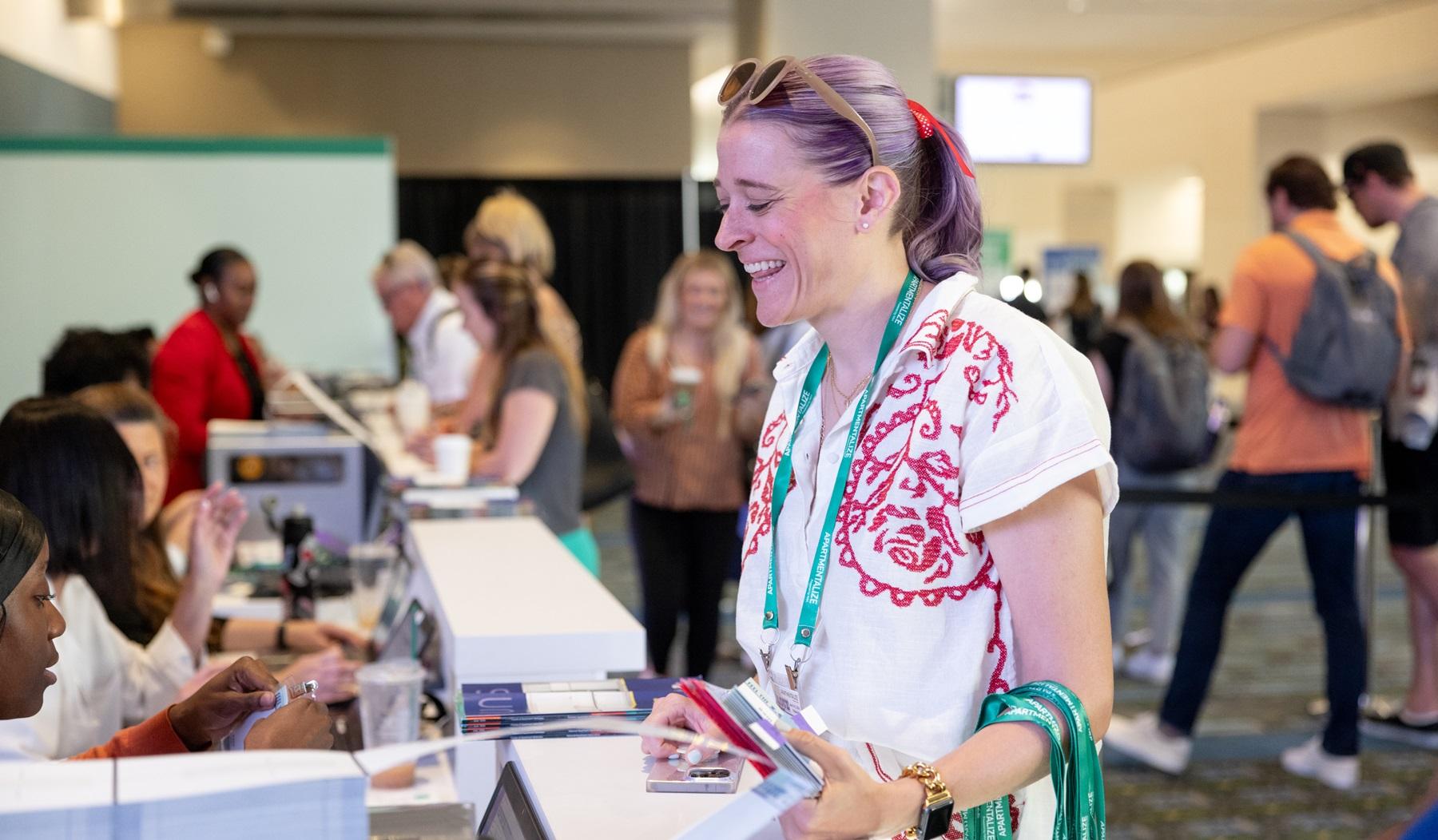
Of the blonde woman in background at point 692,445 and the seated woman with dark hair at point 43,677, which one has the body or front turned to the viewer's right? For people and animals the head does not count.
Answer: the seated woman with dark hair

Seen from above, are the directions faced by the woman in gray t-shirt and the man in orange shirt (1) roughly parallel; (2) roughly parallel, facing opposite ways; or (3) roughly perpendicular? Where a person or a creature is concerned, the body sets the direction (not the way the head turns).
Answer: roughly perpendicular

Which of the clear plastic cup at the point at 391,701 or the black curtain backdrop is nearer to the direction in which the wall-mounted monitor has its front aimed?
the clear plastic cup

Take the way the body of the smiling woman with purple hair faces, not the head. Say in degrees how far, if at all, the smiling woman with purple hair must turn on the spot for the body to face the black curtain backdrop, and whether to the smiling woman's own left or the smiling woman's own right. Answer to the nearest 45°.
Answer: approximately 135° to the smiling woman's own right

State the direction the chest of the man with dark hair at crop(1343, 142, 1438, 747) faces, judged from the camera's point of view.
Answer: to the viewer's left

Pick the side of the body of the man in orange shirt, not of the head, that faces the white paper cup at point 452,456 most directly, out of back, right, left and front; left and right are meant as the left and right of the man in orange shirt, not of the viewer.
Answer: left

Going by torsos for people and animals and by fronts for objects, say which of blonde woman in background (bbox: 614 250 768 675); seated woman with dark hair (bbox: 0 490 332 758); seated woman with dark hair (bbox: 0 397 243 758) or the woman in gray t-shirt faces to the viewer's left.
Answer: the woman in gray t-shirt

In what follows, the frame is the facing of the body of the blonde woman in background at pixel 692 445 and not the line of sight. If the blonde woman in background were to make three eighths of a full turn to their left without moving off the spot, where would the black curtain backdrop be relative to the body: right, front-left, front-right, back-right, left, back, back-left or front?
front-left

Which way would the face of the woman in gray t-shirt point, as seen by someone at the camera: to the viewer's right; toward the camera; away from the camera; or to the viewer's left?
to the viewer's left

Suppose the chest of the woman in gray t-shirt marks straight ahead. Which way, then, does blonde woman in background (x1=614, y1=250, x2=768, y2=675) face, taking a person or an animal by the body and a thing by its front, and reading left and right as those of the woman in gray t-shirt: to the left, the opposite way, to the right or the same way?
to the left

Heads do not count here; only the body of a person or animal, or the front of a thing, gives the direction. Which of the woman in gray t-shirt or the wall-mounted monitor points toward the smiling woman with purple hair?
the wall-mounted monitor

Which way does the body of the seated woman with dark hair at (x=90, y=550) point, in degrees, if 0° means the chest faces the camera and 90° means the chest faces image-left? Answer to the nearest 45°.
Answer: approximately 225°

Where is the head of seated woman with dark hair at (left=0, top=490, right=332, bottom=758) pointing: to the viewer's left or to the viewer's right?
to the viewer's right

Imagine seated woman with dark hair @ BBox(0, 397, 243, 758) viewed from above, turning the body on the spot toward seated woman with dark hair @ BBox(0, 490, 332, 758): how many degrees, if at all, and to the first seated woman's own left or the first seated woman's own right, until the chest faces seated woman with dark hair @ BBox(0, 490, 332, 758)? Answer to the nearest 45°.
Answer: approximately 135° to the first seated woman's own right

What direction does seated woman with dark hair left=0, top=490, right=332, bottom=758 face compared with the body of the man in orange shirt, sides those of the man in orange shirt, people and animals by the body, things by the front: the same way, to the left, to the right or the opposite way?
to the right

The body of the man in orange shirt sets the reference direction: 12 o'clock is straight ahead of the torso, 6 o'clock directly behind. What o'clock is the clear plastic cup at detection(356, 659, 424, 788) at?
The clear plastic cup is roughly at 8 o'clock from the man in orange shirt.

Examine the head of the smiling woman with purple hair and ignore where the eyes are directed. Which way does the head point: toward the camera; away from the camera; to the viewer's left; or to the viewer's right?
to the viewer's left

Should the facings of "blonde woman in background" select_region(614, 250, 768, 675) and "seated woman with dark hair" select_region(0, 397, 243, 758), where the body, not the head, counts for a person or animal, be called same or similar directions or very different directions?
very different directions
